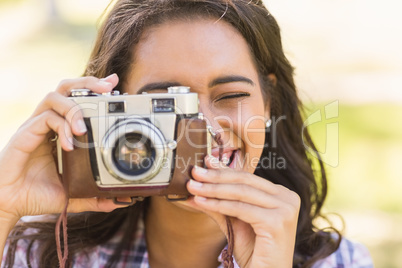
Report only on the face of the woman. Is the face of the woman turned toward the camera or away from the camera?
toward the camera

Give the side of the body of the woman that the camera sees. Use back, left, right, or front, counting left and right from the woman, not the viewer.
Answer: front
